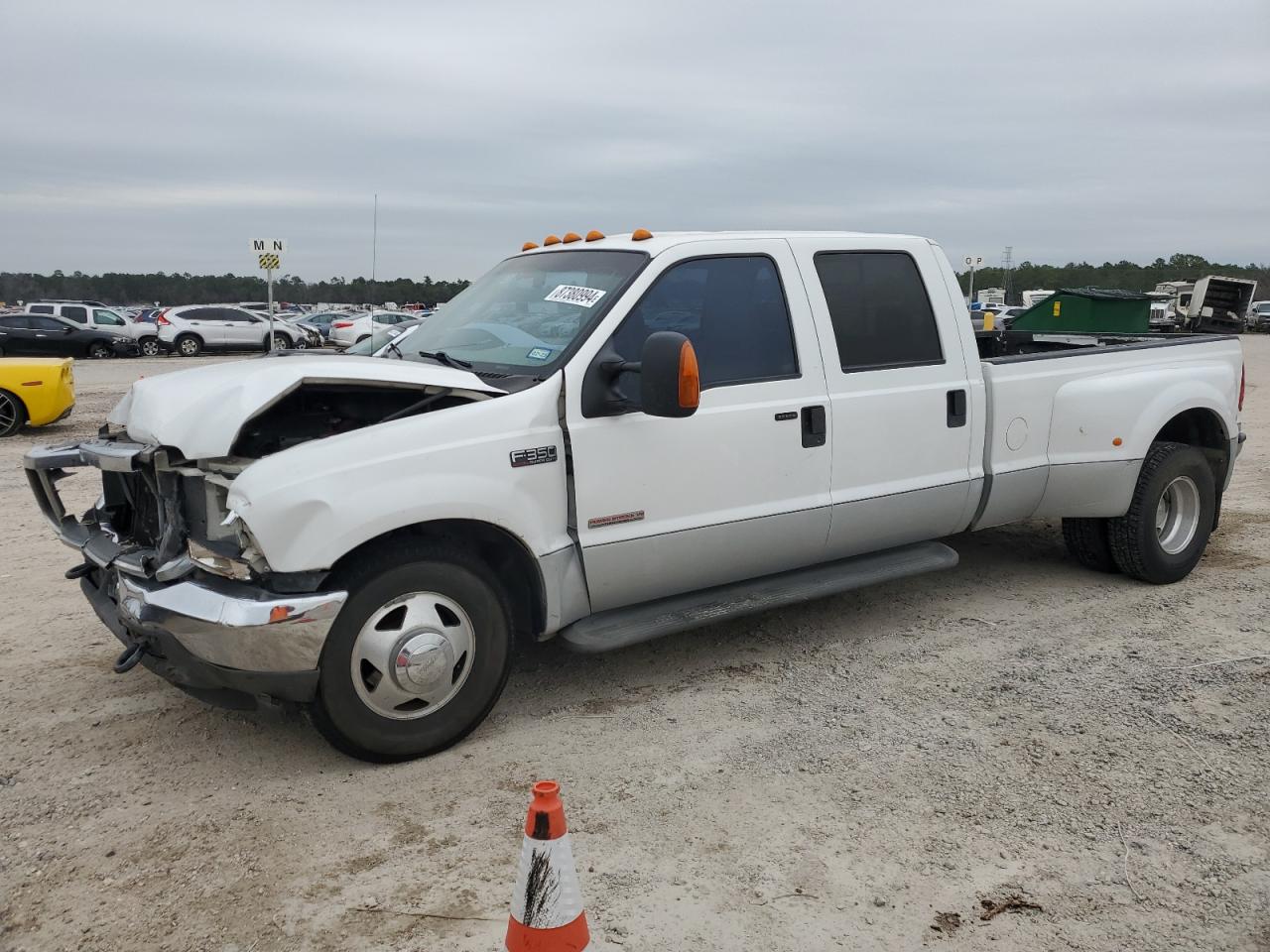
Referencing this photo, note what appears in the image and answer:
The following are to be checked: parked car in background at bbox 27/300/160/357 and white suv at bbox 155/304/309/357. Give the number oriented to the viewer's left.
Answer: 0

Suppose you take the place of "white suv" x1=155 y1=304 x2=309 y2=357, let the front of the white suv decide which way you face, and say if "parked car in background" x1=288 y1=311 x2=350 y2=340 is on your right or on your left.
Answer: on your left

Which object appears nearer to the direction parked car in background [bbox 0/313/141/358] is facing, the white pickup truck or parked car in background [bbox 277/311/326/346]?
the parked car in background

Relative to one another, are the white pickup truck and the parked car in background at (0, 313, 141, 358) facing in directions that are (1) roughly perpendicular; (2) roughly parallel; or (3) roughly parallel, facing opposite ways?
roughly parallel, facing opposite ways

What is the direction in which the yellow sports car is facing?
to the viewer's left

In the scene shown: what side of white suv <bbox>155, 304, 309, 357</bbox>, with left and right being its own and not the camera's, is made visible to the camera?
right

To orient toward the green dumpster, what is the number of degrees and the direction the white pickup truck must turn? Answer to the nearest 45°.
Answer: approximately 180°

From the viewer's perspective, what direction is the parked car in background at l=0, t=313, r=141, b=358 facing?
to the viewer's right

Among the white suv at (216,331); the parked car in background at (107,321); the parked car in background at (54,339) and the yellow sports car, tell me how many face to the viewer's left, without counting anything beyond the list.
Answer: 1

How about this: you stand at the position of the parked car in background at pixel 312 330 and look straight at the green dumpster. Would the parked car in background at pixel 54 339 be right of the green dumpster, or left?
right

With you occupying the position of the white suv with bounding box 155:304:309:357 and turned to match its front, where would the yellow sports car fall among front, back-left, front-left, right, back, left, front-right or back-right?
right

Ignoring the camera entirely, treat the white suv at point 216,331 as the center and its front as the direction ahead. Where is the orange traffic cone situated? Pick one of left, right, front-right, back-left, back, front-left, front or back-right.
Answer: right

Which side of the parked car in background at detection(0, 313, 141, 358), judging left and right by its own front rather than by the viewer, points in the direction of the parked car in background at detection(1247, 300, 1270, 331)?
front

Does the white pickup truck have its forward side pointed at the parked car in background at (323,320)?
no

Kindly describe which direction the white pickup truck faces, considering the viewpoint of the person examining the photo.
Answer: facing the viewer and to the left of the viewer

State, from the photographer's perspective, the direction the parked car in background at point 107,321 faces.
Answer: facing to the right of the viewer

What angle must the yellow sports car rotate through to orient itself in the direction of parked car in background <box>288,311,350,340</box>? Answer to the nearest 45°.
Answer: approximately 90° to its right
